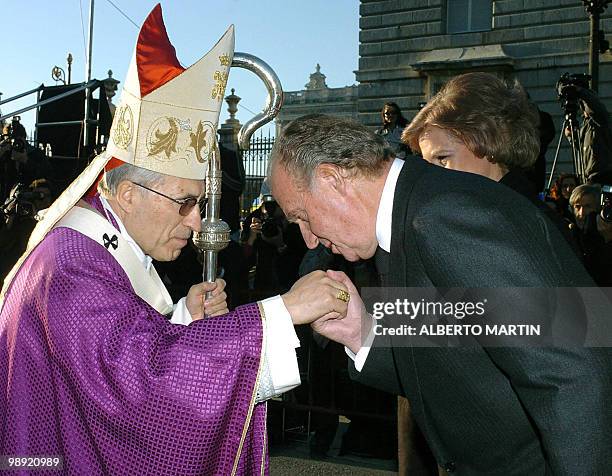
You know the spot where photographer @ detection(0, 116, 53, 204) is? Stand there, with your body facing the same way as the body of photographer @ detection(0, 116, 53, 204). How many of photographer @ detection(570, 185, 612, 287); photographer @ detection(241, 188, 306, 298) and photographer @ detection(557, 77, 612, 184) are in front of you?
3

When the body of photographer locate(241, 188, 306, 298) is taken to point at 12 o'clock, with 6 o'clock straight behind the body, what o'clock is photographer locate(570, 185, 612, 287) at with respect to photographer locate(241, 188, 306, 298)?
photographer locate(570, 185, 612, 287) is roughly at 10 o'clock from photographer locate(241, 188, 306, 298).

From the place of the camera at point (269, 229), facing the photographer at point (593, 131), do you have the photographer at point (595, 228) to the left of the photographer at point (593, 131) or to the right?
right

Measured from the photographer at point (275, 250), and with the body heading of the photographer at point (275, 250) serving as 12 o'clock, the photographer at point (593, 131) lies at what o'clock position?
the photographer at point (593, 131) is roughly at 9 o'clock from the photographer at point (275, 250).

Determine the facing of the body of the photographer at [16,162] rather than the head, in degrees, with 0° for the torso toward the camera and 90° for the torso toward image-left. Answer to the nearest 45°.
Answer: approximately 315°

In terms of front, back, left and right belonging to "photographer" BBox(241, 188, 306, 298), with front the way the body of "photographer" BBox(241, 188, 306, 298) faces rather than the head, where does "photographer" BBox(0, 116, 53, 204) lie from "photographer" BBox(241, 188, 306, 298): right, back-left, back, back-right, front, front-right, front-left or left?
back-right

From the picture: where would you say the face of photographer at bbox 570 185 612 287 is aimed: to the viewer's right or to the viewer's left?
to the viewer's left

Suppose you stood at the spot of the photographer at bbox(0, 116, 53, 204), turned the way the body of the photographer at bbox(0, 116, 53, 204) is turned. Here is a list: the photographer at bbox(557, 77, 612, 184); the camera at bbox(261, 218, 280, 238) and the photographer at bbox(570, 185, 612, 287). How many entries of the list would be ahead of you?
3
